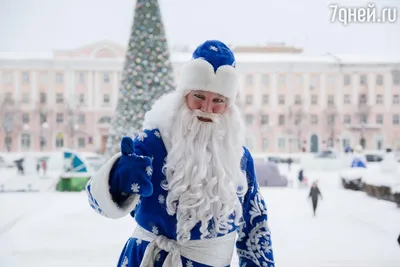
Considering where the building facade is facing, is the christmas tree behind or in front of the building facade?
in front

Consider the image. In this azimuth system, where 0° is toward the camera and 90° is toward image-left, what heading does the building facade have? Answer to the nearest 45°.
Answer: approximately 0°
